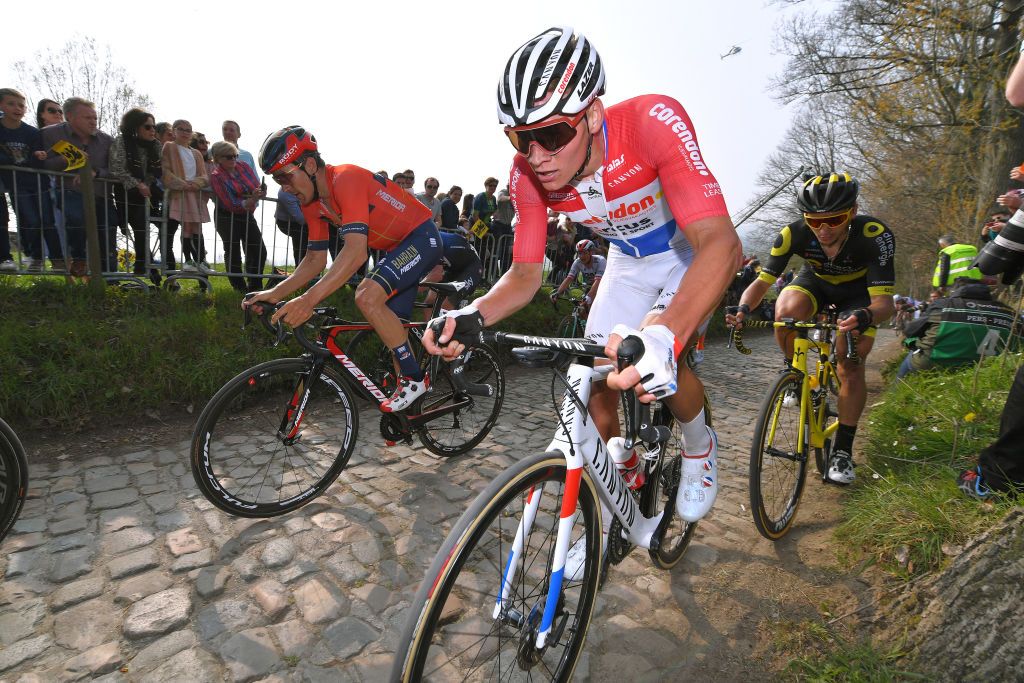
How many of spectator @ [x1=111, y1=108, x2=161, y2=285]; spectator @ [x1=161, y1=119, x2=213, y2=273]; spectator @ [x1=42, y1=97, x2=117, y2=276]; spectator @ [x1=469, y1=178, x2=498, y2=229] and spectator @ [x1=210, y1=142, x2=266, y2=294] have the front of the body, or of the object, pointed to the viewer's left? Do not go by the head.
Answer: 0

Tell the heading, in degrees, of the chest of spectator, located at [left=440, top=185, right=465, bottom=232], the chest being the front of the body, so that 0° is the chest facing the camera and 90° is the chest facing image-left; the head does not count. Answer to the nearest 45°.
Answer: approximately 315°

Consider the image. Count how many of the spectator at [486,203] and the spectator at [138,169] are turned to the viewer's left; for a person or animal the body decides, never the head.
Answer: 0

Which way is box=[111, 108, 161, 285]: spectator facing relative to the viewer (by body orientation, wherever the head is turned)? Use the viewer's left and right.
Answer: facing the viewer and to the right of the viewer

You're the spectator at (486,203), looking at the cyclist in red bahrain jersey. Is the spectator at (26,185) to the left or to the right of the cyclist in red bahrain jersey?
right

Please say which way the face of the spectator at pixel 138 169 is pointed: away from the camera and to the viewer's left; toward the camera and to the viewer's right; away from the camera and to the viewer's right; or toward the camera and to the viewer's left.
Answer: toward the camera and to the viewer's right

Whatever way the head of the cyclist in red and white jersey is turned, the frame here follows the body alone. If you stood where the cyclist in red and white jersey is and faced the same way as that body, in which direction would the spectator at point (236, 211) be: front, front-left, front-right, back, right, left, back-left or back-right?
right

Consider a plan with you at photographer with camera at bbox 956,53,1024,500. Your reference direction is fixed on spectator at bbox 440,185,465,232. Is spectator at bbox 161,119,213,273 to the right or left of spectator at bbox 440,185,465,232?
left

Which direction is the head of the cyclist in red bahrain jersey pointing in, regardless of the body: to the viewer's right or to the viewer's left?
to the viewer's left

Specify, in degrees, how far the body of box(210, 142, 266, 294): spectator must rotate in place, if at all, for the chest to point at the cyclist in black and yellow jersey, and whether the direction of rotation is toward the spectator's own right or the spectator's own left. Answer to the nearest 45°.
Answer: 0° — they already face them

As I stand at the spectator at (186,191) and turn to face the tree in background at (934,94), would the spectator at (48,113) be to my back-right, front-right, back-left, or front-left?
back-left

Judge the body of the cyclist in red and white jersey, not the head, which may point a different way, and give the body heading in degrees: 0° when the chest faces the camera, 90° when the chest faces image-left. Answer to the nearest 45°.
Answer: approximately 45°

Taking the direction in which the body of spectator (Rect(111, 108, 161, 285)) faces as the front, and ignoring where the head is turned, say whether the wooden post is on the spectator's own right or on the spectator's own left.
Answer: on the spectator's own right

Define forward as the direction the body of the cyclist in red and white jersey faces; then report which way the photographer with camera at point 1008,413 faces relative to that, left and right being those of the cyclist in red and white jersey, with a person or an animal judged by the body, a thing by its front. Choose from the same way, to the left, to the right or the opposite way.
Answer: to the right

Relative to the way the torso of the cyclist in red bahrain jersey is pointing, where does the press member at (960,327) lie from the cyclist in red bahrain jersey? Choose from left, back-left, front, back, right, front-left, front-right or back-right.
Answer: back-left

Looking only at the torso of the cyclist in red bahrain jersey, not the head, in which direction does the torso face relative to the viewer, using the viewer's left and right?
facing the viewer and to the left of the viewer

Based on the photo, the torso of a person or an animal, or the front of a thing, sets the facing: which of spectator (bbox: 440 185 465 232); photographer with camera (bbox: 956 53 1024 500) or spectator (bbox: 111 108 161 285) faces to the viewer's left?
the photographer with camera
